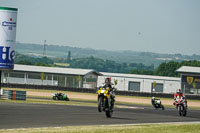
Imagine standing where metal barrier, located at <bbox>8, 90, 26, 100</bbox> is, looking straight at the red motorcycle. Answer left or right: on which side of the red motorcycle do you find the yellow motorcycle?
right

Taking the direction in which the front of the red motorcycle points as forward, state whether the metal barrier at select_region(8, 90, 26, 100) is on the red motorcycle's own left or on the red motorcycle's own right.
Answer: on the red motorcycle's own right

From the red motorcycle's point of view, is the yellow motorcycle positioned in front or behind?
in front

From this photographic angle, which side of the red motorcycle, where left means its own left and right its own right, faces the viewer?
front

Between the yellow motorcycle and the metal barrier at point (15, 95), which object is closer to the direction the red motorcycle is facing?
the yellow motorcycle
